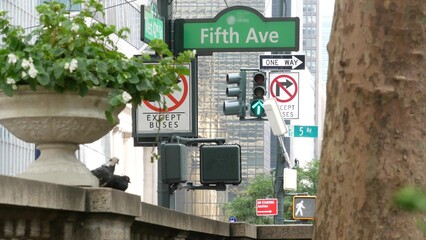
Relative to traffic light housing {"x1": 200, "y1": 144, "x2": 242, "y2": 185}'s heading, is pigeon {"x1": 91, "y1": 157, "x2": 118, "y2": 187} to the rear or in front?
to the rear

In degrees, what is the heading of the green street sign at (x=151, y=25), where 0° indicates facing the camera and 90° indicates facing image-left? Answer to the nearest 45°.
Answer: approximately 315°

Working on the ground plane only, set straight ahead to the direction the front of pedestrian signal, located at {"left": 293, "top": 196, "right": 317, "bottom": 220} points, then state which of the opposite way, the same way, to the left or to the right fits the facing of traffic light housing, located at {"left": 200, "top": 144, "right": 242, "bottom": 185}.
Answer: the opposite way

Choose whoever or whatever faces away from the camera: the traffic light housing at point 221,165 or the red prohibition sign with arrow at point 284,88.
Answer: the traffic light housing
